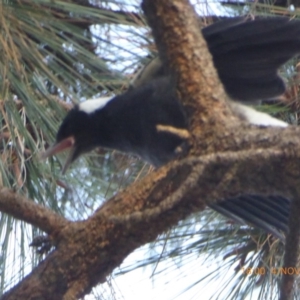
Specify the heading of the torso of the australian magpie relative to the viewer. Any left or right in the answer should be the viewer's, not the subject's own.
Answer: facing to the left of the viewer
